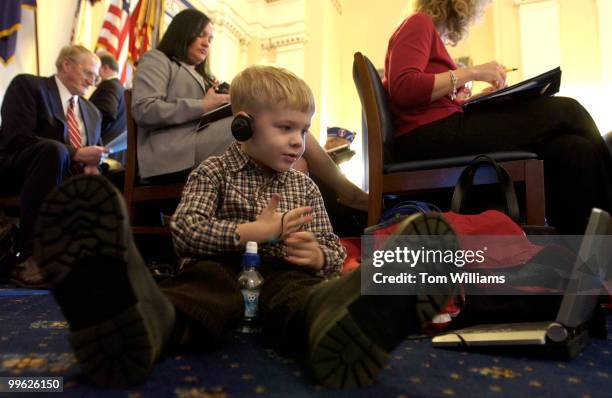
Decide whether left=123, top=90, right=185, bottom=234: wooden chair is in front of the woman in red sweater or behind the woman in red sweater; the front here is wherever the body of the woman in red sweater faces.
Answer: behind

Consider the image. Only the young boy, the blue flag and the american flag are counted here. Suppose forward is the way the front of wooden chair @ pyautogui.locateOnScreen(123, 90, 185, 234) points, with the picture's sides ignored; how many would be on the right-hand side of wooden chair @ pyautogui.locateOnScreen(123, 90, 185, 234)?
1

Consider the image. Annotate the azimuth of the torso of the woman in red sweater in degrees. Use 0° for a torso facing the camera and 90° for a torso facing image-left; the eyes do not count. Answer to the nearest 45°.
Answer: approximately 270°

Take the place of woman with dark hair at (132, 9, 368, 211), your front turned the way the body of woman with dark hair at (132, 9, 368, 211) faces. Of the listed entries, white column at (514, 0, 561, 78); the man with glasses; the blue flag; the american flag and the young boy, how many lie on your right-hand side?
1

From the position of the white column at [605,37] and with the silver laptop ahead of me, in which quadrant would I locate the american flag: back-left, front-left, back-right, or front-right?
front-right

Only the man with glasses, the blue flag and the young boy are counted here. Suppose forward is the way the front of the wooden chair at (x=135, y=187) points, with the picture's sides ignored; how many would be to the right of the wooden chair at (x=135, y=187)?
1

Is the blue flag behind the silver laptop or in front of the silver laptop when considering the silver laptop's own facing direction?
in front

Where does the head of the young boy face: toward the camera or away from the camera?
toward the camera

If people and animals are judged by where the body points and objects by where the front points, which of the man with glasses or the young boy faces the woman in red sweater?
the man with glasses

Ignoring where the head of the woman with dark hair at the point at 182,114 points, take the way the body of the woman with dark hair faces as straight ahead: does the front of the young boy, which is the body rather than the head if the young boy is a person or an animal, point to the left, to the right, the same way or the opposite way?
to the right

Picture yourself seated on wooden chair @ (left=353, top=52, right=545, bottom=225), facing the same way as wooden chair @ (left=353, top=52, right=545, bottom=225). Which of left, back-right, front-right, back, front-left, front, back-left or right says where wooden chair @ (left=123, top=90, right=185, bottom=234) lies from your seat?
back

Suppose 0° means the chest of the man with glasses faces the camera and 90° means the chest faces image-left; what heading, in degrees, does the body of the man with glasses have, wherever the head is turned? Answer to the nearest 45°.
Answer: approximately 315°

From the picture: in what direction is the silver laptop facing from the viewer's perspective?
to the viewer's left

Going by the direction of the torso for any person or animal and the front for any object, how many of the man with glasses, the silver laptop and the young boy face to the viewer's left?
1

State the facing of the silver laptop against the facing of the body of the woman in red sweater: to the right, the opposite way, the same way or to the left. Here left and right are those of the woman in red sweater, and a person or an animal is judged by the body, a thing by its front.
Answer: the opposite way

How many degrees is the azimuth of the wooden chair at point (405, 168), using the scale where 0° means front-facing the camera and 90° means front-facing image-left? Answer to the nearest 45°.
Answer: approximately 270°
